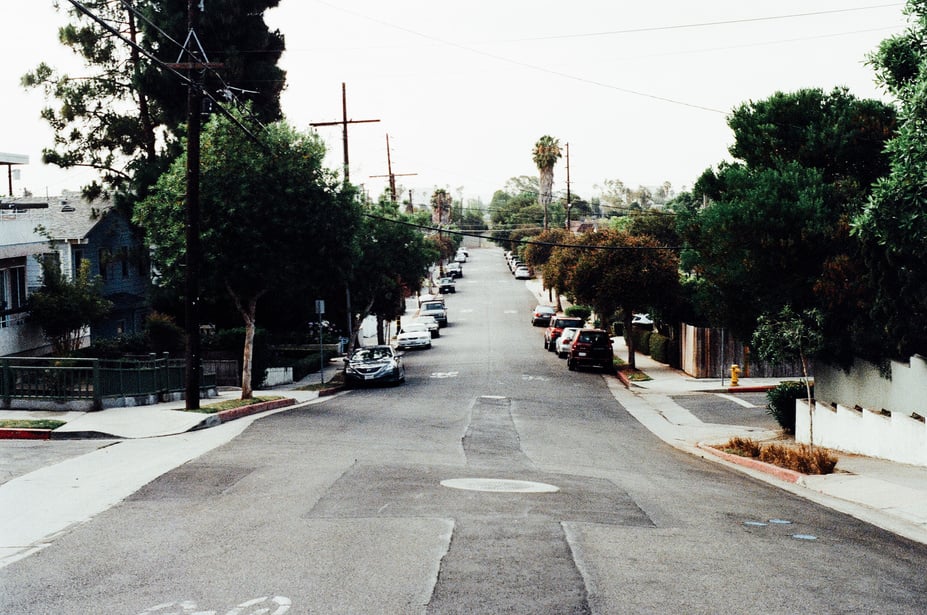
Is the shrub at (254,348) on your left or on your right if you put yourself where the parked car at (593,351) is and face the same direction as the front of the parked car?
on your left

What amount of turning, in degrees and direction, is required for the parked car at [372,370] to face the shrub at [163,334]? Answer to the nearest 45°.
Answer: approximately 135° to its right

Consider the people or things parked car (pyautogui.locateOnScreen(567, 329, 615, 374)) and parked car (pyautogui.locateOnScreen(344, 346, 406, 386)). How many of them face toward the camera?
1

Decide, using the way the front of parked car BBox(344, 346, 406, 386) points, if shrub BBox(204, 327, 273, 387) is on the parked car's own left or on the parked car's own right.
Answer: on the parked car's own right

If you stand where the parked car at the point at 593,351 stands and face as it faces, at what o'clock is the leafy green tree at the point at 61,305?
The leafy green tree is roughly at 8 o'clock from the parked car.

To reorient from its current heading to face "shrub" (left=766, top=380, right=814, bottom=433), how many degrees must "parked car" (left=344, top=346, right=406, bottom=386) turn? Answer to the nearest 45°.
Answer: approximately 45° to its left

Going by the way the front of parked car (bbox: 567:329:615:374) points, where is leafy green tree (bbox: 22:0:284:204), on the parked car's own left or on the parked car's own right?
on the parked car's own left

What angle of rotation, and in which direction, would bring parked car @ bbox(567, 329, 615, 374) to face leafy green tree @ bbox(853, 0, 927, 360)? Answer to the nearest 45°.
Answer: approximately 180°

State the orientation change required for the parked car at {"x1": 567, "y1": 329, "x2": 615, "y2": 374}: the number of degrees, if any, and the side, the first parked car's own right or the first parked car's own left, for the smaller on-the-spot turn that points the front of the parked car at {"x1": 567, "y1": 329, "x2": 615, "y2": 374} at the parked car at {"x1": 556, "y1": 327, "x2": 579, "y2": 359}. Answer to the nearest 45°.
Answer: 0° — it already faces it

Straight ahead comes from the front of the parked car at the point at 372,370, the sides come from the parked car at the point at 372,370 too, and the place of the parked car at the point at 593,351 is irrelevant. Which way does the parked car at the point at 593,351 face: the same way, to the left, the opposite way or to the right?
the opposite way

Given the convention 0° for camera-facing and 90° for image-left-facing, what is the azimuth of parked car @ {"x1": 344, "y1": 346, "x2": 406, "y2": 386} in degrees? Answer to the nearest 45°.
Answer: approximately 0°

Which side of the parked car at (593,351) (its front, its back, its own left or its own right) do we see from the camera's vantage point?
back
